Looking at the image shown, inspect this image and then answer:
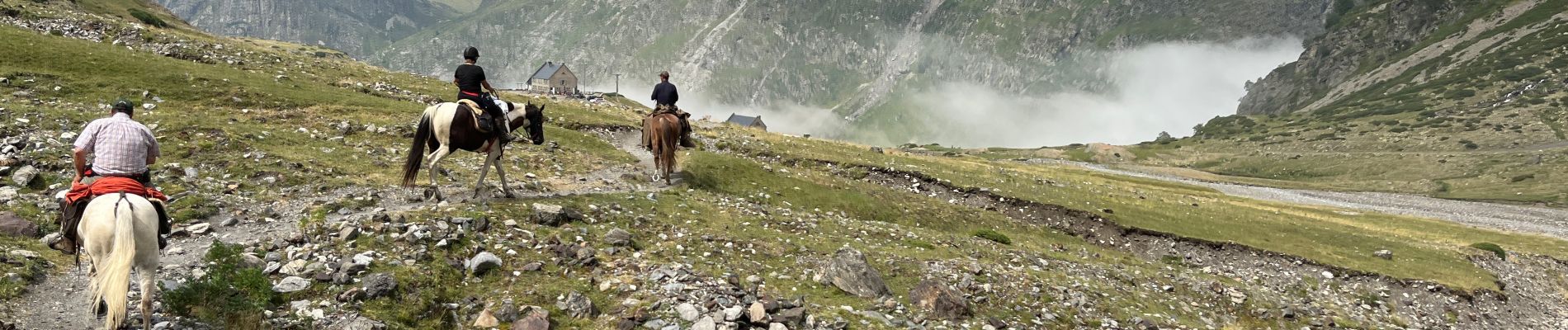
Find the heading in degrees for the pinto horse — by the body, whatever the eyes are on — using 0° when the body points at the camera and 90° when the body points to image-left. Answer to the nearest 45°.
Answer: approximately 270°

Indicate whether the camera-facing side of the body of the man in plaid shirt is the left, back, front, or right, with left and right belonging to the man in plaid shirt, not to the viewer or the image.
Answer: back

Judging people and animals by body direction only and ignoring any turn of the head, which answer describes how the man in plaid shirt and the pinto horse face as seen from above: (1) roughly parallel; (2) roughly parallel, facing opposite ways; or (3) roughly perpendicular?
roughly perpendicular

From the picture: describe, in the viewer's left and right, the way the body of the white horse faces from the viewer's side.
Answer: facing away from the viewer

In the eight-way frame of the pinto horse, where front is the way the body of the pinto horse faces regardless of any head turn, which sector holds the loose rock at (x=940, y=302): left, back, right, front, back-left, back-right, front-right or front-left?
front-right

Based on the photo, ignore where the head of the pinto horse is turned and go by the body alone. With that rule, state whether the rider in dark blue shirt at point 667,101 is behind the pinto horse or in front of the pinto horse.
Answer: in front

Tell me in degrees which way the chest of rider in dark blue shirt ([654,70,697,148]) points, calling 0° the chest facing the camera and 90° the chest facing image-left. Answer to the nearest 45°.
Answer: approximately 180°

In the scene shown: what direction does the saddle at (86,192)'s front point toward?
away from the camera

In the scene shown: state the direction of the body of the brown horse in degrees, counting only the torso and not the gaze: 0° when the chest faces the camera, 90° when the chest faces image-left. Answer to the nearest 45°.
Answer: approximately 180°

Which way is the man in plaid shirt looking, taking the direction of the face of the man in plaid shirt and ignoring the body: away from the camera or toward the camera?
away from the camera
